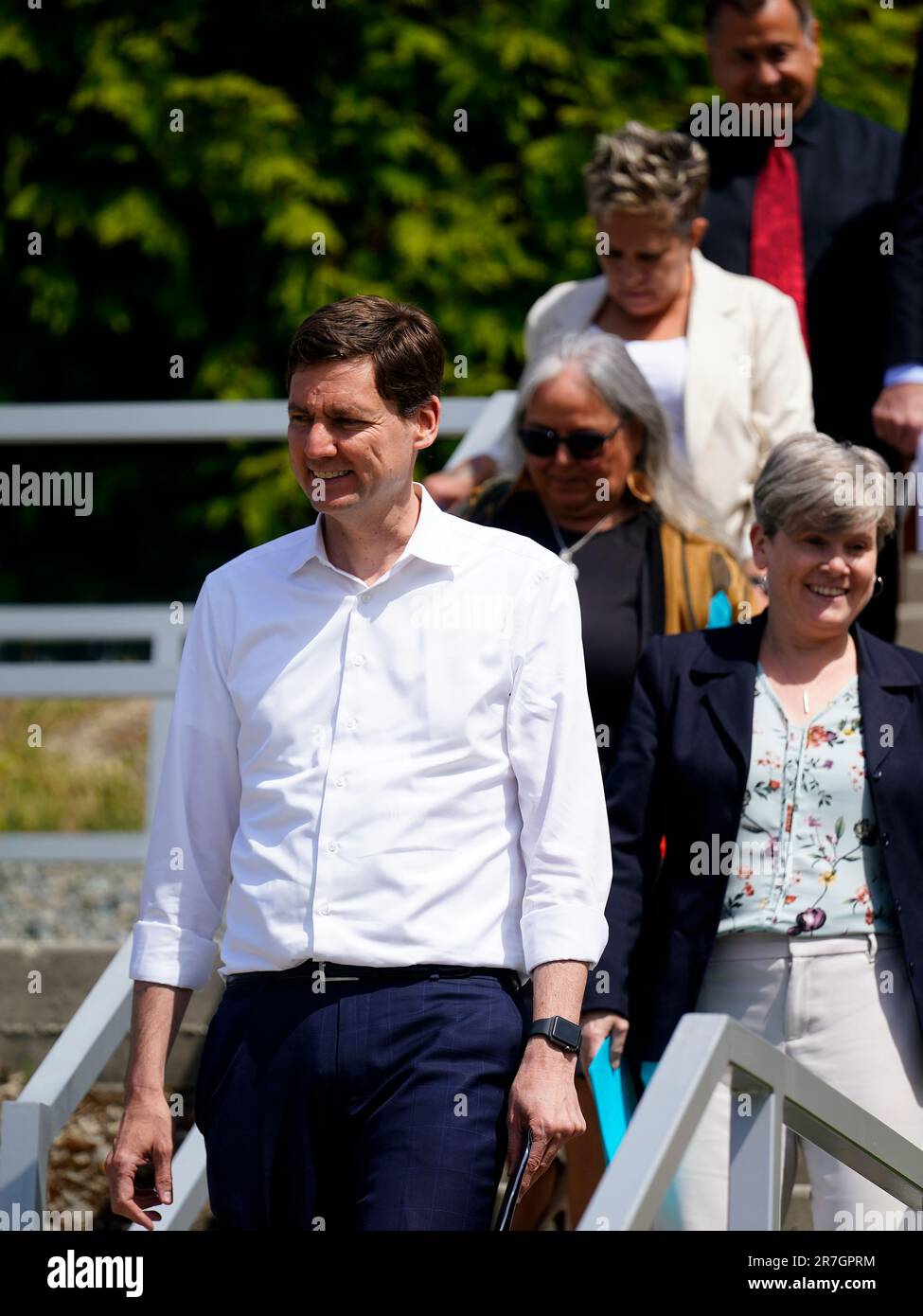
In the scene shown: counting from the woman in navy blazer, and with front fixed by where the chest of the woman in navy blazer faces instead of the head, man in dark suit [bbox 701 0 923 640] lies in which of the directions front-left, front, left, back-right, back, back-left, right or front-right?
back

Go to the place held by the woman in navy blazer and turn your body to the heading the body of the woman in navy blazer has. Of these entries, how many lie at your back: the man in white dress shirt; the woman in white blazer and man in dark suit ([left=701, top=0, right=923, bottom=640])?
2

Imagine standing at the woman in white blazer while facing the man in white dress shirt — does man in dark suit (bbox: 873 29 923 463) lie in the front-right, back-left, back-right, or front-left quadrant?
back-left

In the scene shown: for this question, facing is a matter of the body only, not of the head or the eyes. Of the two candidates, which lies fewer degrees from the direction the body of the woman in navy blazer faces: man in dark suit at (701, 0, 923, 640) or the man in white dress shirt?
the man in white dress shirt

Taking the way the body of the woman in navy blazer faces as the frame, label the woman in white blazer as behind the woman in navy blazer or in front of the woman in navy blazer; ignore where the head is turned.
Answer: behind

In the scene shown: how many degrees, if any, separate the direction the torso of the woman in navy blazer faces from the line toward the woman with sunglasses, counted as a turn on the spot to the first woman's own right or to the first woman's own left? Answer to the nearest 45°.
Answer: approximately 135° to the first woman's own right

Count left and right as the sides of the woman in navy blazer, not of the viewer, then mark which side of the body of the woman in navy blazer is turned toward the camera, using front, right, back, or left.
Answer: front

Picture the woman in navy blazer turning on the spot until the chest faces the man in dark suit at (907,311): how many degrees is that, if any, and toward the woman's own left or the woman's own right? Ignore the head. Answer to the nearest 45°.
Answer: approximately 180°

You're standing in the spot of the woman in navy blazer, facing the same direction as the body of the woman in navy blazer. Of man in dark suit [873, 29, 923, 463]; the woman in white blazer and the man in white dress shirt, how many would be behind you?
2

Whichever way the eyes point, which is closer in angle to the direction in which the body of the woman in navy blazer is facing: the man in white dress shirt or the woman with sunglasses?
the man in white dress shirt
